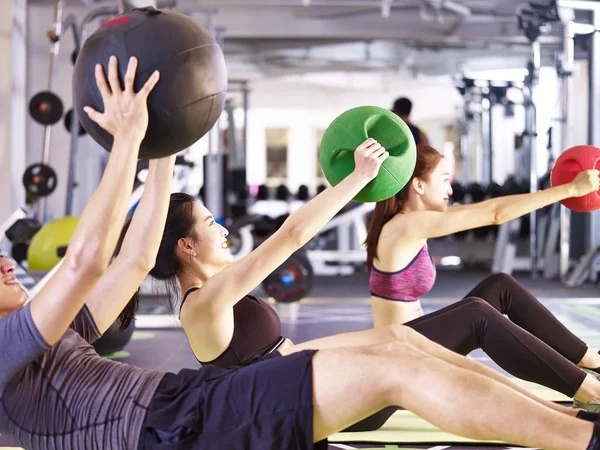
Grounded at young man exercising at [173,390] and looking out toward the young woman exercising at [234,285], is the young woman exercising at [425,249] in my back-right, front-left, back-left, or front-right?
front-right

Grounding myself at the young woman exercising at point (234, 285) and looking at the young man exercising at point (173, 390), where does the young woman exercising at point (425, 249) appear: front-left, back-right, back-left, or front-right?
back-left

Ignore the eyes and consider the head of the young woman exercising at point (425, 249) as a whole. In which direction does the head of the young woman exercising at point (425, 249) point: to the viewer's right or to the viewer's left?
to the viewer's right

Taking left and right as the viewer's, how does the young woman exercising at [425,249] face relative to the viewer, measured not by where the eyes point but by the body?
facing to the right of the viewer

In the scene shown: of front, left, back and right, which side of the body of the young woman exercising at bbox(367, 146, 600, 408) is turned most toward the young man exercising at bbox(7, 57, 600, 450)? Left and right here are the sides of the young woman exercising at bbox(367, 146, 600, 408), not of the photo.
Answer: right

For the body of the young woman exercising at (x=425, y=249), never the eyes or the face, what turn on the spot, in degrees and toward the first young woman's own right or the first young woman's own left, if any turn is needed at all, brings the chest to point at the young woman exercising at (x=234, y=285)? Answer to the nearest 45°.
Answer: approximately 135° to the first young woman's own right

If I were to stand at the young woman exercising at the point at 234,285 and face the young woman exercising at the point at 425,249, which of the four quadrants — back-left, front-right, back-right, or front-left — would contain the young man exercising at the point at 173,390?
back-right
